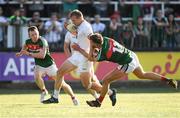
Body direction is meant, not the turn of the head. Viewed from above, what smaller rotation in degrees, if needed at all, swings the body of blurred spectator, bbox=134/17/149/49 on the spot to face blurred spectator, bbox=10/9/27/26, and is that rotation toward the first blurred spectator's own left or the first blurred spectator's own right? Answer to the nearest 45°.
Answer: approximately 90° to the first blurred spectator's own right

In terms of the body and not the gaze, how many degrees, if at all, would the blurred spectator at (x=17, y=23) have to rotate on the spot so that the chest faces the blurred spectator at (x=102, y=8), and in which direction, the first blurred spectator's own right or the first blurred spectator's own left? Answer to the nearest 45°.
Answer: approximately 90° to the first blurred spectator's own left

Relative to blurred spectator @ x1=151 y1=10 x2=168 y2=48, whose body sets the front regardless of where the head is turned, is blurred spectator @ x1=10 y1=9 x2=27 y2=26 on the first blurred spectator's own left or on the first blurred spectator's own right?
on the first blurred spectator's own right

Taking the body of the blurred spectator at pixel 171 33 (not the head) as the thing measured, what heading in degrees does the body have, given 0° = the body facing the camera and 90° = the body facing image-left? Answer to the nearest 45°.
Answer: approximately 0°

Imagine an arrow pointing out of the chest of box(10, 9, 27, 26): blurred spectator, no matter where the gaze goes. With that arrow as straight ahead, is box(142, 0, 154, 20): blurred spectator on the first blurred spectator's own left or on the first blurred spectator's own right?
on the first blurred spectator's own left
